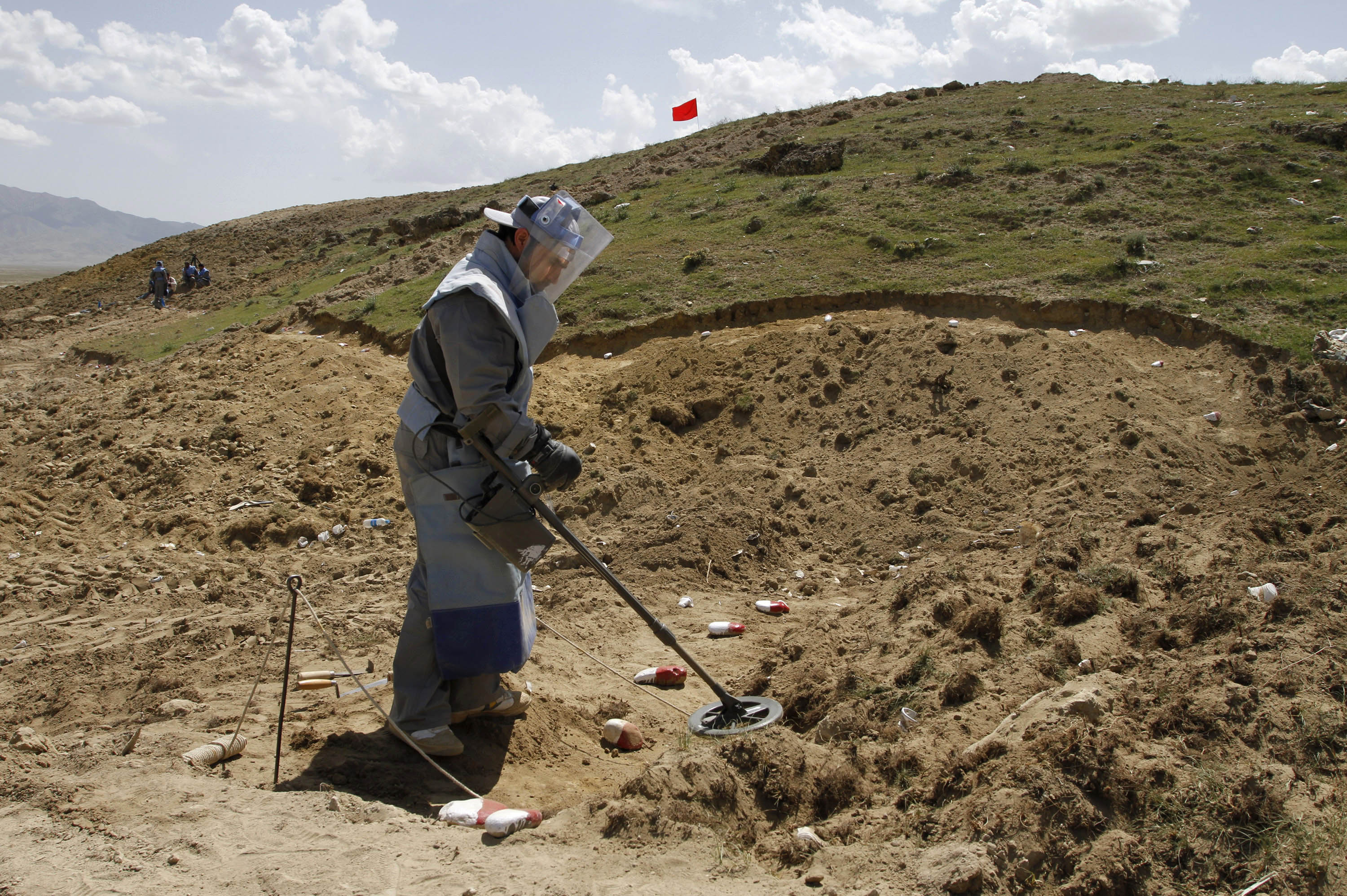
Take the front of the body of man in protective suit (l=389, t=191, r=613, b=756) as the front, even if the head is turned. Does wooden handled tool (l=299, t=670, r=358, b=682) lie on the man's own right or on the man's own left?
on the man's own left

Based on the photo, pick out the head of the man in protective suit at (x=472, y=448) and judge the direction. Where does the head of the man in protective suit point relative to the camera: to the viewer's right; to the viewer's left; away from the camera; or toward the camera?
to the viewer's right

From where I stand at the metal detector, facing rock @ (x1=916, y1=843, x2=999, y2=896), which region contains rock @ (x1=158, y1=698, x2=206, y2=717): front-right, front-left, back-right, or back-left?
back-right

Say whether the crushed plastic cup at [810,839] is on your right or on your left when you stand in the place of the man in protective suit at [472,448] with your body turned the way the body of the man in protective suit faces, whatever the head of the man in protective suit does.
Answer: on your right

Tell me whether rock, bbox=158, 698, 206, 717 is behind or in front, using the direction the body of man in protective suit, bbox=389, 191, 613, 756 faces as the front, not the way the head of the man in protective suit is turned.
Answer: behind

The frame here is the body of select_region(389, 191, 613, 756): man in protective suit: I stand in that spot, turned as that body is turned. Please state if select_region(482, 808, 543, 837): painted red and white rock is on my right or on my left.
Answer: on my right

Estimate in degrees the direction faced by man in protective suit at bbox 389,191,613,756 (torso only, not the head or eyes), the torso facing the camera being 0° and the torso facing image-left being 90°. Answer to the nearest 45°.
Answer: approximately 270°

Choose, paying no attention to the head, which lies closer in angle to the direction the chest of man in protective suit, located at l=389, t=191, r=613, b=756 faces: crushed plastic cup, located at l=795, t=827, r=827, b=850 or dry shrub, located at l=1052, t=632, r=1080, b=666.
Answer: the dry shrub
